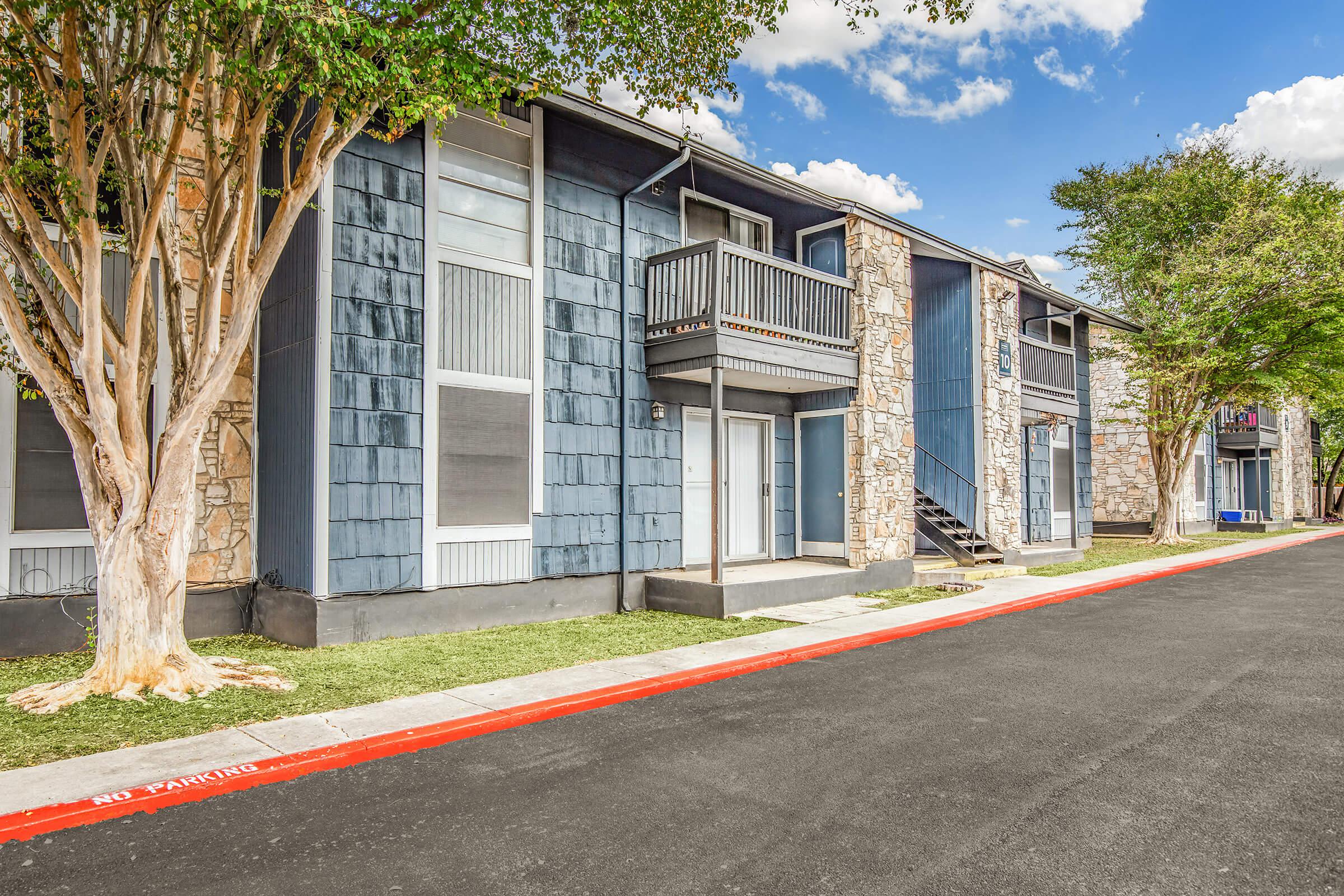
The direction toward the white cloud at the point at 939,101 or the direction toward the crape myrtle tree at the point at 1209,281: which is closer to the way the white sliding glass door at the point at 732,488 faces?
the crape myrtle tree

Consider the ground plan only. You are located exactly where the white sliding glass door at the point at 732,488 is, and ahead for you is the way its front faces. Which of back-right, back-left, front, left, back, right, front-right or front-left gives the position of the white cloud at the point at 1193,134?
left

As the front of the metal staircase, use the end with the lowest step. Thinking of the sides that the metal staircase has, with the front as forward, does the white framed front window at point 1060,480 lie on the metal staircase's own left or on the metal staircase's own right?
on the metal staircase's own left

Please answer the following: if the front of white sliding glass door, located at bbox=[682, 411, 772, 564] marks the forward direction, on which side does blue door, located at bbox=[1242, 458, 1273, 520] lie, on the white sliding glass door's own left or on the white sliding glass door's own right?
on the white sliding glass door's own left

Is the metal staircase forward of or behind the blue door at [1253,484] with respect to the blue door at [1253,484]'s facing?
forward
